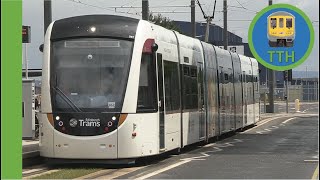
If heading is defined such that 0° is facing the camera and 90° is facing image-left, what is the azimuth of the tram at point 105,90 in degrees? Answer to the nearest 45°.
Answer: approximately 45°
